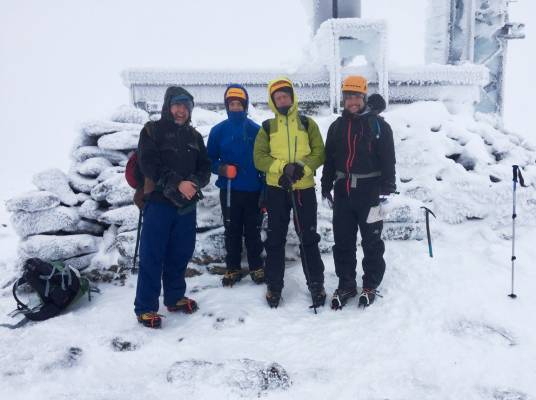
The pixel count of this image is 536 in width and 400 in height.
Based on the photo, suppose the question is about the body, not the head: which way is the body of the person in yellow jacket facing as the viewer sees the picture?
toward the camera

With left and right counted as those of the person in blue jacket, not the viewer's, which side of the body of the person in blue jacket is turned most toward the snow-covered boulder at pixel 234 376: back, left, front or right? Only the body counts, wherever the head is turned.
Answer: front

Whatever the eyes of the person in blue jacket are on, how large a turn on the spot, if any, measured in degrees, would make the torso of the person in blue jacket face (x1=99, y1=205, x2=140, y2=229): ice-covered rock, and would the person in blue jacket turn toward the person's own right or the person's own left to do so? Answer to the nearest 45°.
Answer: approximately 135° to the person's own right

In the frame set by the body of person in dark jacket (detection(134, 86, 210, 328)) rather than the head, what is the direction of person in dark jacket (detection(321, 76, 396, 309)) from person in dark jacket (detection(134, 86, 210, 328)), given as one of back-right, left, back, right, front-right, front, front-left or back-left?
front-left

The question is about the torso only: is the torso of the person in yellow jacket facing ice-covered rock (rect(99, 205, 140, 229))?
no

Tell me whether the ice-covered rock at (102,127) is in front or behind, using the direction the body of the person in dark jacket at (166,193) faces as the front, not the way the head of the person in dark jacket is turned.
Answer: behind

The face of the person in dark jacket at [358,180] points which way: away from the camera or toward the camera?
toward the camera

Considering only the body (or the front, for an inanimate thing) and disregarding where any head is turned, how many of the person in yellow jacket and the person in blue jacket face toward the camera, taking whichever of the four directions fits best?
2

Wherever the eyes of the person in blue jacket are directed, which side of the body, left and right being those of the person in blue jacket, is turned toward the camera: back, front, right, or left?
front

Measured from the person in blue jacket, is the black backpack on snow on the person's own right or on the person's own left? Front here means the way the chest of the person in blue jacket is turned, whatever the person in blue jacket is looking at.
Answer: on the person's own right

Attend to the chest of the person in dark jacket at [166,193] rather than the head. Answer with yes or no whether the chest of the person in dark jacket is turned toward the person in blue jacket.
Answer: no

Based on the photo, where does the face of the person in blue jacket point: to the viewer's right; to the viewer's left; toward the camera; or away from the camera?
toward the camera

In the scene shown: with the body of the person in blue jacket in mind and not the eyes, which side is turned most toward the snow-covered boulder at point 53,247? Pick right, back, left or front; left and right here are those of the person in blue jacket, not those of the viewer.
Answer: right

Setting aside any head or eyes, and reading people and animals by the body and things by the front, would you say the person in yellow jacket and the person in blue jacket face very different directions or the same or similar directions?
same or similar directions

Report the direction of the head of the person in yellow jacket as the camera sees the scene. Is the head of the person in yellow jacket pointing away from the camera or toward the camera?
toward the camera

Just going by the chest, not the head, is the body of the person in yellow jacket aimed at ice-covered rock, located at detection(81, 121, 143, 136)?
no
